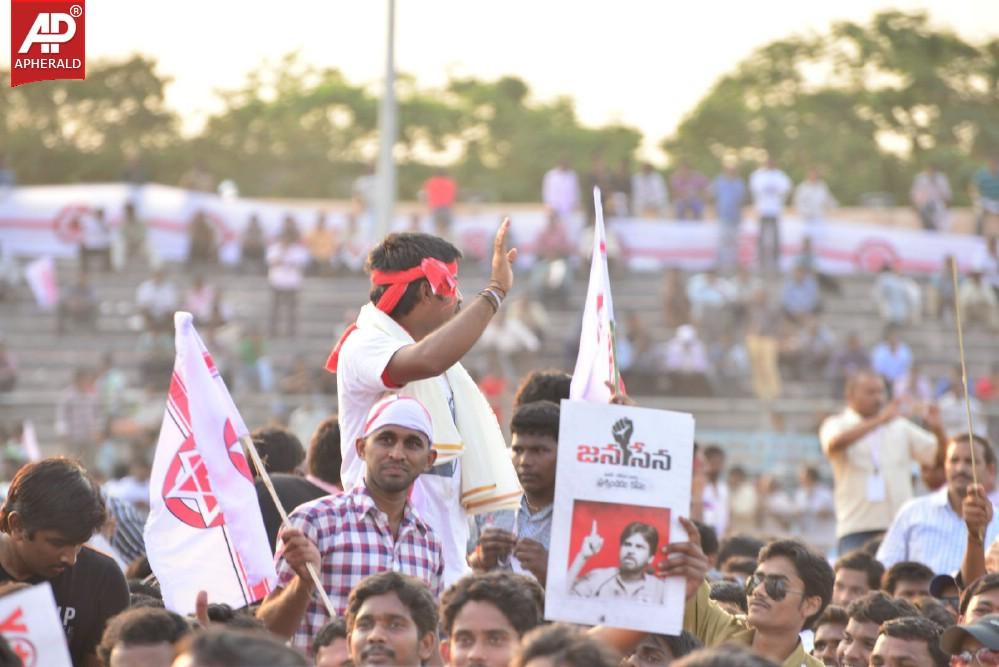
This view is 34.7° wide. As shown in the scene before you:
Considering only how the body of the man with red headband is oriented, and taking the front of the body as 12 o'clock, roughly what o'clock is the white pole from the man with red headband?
The white pole is roughly at 9 o'clock from the man with red headband.

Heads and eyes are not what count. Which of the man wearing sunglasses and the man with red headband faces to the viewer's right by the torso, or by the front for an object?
the man with red headband

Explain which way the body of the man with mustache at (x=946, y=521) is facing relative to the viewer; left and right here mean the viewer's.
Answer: facing the viewer and to the right of the viewer

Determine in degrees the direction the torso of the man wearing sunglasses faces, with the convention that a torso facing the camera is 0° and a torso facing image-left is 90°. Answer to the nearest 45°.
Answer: approximately 45°

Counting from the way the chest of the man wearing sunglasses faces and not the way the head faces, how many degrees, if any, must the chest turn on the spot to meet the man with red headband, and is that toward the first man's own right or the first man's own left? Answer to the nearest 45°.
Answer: approximately 45° to the first man's own right

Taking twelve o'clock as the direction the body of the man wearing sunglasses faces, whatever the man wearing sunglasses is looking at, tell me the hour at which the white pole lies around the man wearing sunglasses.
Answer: The white pole is roughly at 4 o'clock from the man wearing sunglasses.

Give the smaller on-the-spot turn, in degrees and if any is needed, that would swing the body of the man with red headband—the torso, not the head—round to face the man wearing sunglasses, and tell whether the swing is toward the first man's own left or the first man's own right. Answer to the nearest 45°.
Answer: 0° — they already face them

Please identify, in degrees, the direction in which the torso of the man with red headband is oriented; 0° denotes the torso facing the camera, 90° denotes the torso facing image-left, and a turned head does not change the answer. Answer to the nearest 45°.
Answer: approximately 270°

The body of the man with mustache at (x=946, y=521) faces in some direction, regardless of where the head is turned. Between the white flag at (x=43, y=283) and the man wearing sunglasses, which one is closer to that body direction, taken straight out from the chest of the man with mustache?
the man wearing sunglasses
